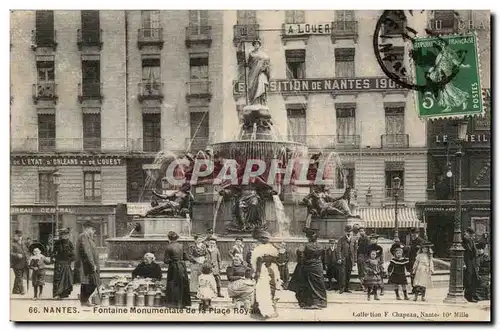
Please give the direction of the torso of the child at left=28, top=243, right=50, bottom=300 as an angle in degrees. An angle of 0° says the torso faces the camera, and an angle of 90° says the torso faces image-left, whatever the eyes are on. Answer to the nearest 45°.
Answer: approximately 0°
